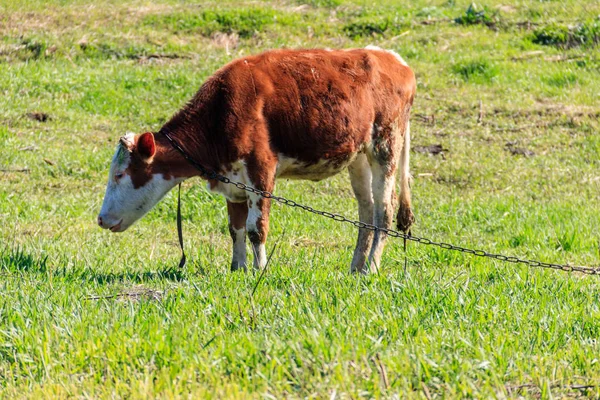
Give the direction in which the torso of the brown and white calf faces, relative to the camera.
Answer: to the viewer's left
